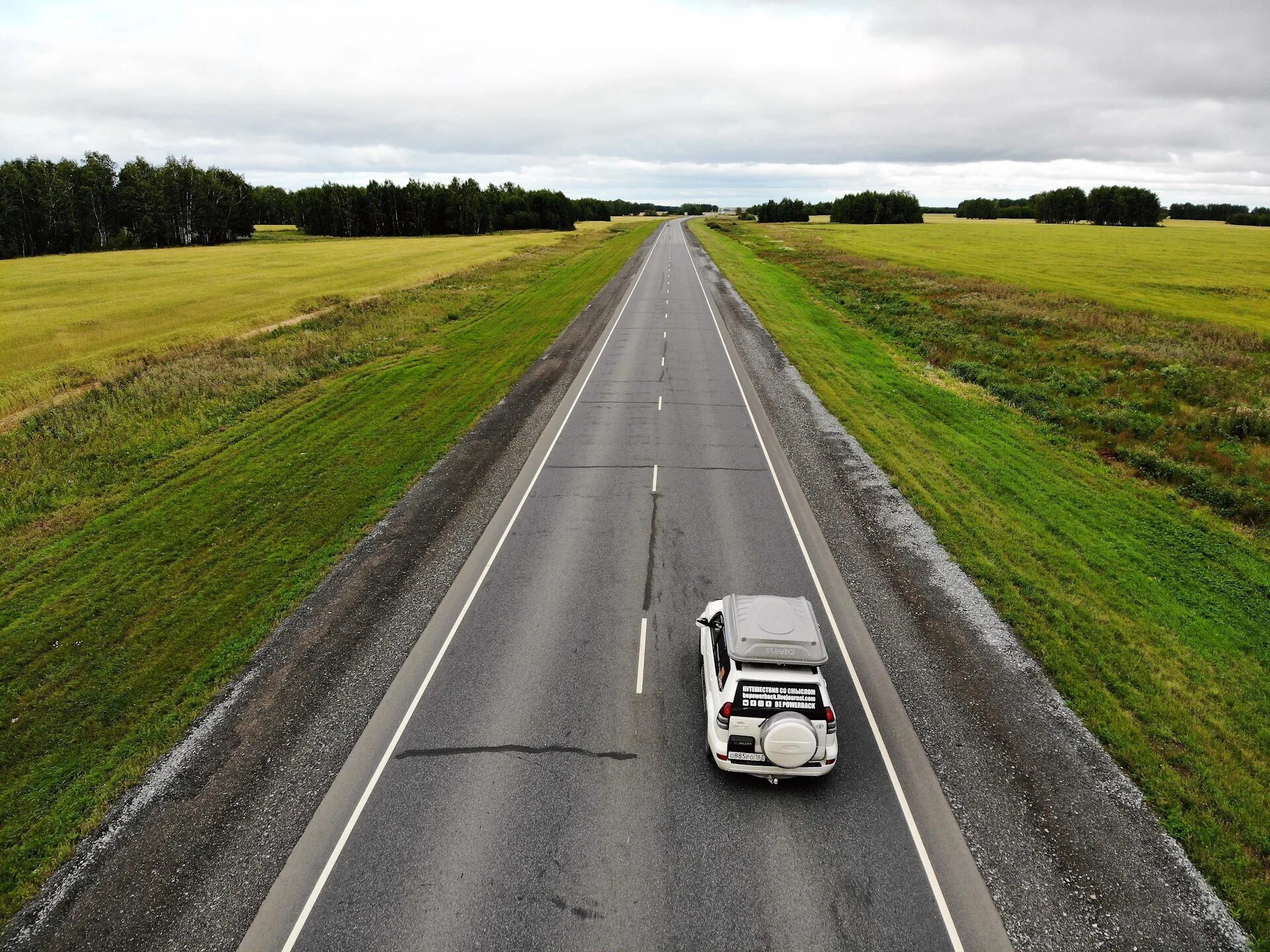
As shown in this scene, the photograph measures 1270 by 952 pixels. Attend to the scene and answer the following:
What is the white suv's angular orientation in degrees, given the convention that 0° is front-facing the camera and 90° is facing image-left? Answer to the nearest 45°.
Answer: approximately 180°
